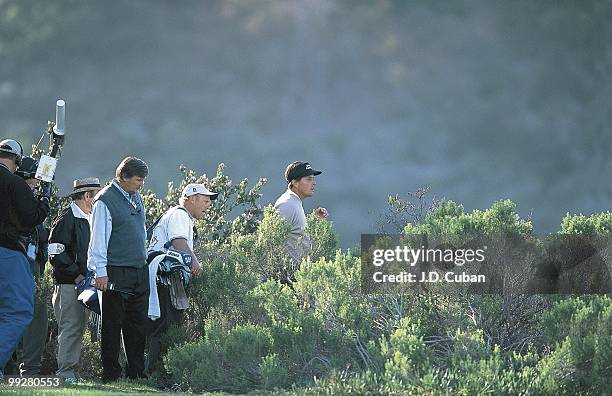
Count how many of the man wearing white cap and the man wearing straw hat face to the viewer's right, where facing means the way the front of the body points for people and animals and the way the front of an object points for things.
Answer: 2

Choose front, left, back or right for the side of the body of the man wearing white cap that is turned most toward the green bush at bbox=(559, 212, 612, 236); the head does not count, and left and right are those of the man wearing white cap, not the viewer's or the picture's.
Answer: front

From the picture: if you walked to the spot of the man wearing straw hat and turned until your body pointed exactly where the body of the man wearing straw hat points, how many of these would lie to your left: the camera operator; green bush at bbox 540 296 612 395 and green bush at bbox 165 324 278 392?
0

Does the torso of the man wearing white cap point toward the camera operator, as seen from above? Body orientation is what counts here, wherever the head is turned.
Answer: no

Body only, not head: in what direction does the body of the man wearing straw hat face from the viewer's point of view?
to the viewer's right

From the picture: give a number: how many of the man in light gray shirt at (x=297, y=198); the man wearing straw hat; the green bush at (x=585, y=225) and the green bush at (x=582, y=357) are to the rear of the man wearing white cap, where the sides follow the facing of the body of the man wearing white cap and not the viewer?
1

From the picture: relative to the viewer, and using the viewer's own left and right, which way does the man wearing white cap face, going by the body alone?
facing to the right of the viewer

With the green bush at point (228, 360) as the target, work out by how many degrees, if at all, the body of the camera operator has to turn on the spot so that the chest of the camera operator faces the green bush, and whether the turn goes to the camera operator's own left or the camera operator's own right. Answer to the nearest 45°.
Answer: approximately 45° to the camera operator's own right

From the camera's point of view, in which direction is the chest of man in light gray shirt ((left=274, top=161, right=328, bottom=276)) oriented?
to the viewer's right

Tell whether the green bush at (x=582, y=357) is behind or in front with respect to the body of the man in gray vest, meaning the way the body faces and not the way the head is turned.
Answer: in front

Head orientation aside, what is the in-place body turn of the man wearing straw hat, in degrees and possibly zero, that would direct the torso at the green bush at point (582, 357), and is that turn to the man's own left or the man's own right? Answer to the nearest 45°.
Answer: approximately 45° to the man's own right

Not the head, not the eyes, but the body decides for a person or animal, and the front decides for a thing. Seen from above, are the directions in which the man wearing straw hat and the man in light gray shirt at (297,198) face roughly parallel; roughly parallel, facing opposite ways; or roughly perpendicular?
roughly parallel
